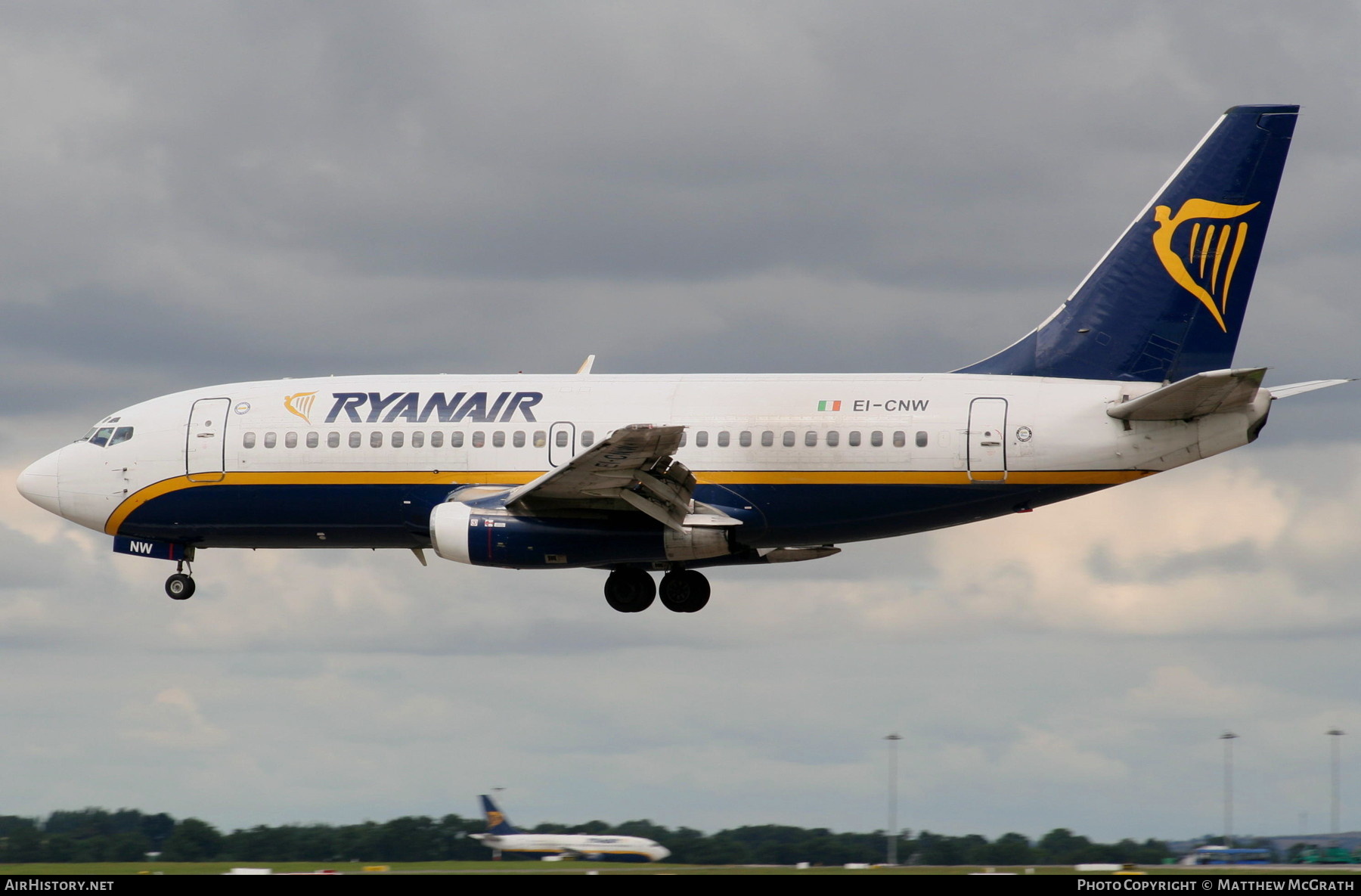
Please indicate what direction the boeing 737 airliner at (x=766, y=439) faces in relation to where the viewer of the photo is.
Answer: facing to the left of the viewer
